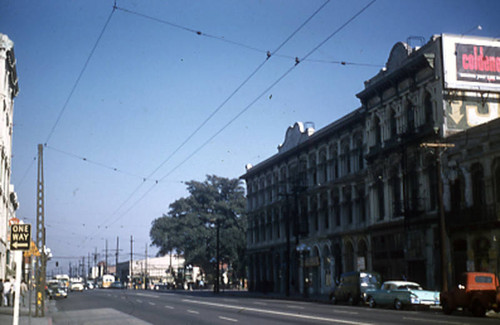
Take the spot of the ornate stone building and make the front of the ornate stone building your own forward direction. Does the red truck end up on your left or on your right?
on your left

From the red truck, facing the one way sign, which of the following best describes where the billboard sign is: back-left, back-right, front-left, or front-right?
back-right

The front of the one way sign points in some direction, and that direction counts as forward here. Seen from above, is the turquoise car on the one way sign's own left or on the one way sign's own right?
on the one way sign's own left

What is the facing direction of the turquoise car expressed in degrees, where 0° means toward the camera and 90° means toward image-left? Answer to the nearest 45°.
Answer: approximately 135°

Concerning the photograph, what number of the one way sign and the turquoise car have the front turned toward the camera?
1

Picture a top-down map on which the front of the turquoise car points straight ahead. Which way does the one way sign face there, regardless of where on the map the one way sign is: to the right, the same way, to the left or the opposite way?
the opposite way

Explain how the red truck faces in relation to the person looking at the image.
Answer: facing away from the viewer and to the left of the viewer

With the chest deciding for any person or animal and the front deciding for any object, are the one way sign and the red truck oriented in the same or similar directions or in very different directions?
very different directions

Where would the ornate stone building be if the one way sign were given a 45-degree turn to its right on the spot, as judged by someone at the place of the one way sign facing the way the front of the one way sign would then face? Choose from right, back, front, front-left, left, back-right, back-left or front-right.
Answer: back
